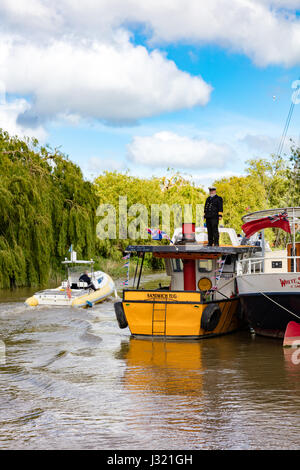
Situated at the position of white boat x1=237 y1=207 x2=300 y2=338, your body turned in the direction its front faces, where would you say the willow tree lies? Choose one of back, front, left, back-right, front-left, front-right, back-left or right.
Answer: front-left

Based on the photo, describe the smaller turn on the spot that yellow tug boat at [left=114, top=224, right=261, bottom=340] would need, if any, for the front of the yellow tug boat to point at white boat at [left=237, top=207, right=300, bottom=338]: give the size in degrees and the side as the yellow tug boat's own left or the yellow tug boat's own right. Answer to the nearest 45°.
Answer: approximately 45° to the yellow tug boat's own right

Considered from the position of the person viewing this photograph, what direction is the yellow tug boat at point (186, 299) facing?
facing away from the viewer and to the right of the viewer

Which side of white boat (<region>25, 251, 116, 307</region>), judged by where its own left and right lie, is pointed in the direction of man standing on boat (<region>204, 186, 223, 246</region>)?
right

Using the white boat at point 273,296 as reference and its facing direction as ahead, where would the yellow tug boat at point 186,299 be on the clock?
The yellow tug boat is roughly at 9 o'clock from the white boat.

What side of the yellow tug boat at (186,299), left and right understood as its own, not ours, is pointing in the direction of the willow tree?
left

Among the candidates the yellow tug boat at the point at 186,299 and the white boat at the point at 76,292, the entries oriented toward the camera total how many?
0

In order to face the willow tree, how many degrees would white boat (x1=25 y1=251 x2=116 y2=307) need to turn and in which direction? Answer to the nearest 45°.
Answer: approximately 45° to its left

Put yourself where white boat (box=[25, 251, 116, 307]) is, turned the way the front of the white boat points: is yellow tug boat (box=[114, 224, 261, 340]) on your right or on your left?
on your right

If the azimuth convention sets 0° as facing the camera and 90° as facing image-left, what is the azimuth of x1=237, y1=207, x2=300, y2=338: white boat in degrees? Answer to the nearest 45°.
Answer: approximately 180°
